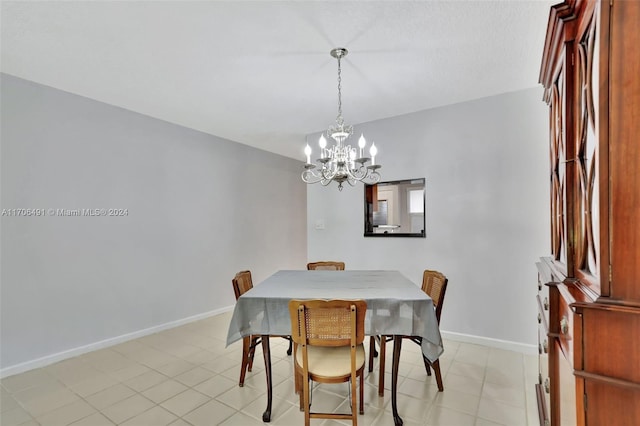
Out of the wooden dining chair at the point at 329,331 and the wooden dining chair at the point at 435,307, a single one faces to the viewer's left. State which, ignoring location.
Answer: the wooden dining chair at the point at 435,307

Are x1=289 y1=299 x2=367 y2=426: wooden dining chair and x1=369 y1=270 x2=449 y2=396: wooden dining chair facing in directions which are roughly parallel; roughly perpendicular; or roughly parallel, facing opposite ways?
roughly perpendicular

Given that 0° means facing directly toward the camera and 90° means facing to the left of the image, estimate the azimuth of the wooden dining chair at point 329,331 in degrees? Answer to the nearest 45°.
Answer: approximately 180°

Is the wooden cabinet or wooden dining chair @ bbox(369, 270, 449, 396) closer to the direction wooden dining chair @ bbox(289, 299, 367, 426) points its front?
the wooden dining chair

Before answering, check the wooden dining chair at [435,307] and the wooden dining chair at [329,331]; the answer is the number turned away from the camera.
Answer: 1

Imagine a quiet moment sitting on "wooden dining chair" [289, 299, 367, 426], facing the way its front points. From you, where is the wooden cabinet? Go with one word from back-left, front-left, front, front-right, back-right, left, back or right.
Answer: back-right

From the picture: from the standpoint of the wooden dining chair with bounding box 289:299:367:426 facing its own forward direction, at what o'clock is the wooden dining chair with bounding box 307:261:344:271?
the wooden dining chair with bounding box 307:261:344:271 is roughly at 12 o'clock from the wooden dining chair with bounding box 289:299:367:426.

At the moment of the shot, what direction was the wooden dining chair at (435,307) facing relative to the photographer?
facing to the left of the viewer
